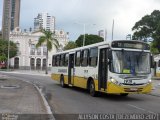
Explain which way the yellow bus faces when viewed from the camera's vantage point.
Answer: facing the viewer and to the right of the viewer
